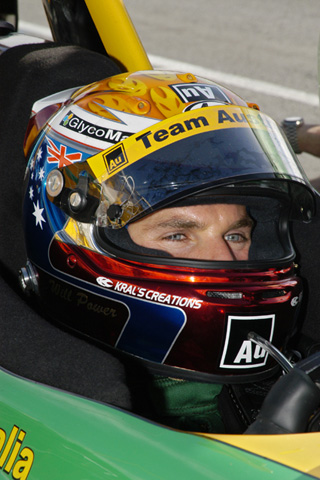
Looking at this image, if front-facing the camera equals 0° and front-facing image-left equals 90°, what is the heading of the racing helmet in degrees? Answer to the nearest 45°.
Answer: approximately 315°
